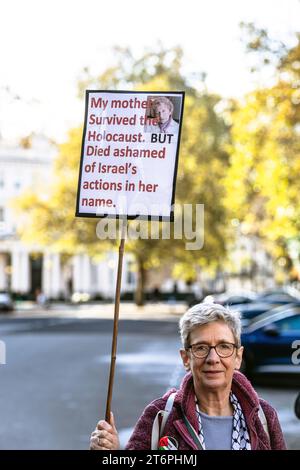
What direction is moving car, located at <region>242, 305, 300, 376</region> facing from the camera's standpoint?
to the viewer's left

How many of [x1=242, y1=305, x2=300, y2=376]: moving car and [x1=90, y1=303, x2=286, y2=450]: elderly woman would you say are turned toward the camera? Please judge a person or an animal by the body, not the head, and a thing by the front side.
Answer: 1

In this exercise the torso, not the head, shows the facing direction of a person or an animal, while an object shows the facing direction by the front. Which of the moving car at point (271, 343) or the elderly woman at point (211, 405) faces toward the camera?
the elderly woman

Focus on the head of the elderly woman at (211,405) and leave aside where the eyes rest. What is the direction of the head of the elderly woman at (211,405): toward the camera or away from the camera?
toward the camera

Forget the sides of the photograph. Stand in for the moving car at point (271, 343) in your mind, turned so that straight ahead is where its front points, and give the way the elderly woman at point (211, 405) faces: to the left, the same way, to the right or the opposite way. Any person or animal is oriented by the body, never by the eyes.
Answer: to the left

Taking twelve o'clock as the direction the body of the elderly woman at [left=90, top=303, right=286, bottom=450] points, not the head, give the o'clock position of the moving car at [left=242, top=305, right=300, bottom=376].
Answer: The moving car is roughly at 6 o'clock from the elderly woman.

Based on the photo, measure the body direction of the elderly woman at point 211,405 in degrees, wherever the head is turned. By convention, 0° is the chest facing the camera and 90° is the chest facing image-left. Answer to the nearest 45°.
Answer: approximately 0°

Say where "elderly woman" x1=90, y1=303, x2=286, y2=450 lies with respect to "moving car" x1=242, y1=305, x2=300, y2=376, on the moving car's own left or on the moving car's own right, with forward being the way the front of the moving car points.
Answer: on the moving car's own left
